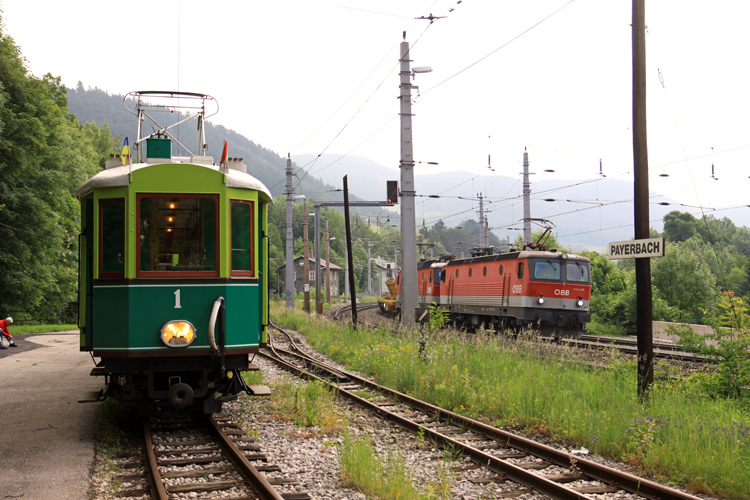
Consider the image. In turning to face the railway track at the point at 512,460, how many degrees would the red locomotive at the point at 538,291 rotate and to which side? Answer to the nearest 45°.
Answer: approximately 45° to its right

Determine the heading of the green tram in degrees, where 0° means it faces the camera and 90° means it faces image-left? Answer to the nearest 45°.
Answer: approximately 0°

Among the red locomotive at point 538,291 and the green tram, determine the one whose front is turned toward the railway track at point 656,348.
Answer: the red locomotive

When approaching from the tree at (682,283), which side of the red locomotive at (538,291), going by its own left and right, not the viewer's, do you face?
left

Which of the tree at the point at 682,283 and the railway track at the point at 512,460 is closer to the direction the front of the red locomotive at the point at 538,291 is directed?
the railway track

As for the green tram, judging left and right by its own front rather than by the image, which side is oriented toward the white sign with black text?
left

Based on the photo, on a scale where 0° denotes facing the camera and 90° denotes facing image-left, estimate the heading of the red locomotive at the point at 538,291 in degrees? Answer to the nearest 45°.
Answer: approximately 315°

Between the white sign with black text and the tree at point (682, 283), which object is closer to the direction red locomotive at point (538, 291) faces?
the white sign with black text
